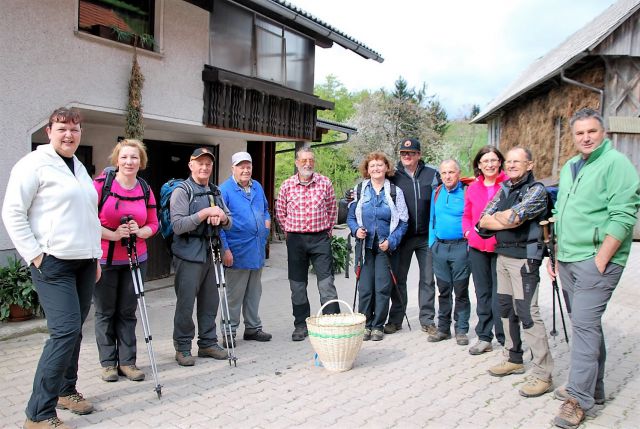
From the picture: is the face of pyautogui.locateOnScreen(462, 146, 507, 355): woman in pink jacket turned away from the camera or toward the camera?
toward the camera

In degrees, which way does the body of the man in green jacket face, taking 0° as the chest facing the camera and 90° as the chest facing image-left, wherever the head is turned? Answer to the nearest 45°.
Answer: approximately 45°

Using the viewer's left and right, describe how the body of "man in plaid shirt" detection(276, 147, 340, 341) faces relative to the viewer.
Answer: facing the viewer

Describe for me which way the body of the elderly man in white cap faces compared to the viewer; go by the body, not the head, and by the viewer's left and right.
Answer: facing the viewer and to the right of the viewer

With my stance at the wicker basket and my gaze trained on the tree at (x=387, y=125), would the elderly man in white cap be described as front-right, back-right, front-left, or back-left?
front-left

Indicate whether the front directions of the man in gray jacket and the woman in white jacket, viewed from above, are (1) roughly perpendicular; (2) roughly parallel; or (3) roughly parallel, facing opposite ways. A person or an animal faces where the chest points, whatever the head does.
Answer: roughly parallel

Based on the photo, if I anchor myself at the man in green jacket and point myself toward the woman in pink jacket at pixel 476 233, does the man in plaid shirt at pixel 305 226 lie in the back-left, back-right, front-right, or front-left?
front-left

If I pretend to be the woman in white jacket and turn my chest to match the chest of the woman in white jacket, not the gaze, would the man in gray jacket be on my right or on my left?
on my left

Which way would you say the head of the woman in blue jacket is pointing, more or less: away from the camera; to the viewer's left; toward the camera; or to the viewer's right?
toward the camera

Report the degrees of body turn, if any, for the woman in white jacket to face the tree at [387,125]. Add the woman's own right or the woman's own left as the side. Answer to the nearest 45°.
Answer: approximately 90° to the woman's own left

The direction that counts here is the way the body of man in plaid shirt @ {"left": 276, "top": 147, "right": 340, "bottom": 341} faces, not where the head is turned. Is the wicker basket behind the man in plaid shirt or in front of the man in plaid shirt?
in front

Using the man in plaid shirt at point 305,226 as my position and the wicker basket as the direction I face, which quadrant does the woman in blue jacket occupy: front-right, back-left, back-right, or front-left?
front-left

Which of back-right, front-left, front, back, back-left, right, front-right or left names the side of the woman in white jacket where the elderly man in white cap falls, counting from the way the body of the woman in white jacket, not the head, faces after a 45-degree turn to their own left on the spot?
front-left

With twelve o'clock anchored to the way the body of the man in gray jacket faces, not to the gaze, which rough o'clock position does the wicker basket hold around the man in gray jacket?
The wicker basket is roughly at 11 o'clock from the man in gray jacket.

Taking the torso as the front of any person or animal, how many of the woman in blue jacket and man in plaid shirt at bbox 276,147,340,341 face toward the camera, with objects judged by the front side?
2

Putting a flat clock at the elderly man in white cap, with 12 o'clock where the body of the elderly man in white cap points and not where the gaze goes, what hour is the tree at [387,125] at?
The tree is roughly at 8 o'clock from the elderly man in white cap.

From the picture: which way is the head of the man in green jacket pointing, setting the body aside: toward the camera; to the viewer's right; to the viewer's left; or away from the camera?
toward the camera

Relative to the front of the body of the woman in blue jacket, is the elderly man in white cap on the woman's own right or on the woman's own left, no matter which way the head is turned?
on the woman's own right

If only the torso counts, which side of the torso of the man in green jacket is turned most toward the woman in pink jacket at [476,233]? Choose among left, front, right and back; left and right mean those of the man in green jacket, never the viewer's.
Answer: right
